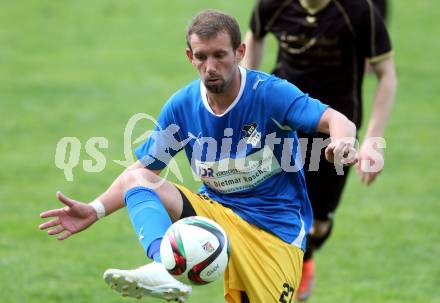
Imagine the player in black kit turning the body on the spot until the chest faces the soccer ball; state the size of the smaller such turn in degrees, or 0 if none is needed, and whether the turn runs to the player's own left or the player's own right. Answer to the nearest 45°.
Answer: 0° — they already face it

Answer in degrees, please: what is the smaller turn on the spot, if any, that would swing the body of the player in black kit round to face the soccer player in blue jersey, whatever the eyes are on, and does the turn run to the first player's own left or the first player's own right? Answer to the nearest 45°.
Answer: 0° — they already face them

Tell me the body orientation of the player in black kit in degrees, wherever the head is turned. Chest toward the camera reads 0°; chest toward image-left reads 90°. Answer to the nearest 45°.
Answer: approximately 0°
